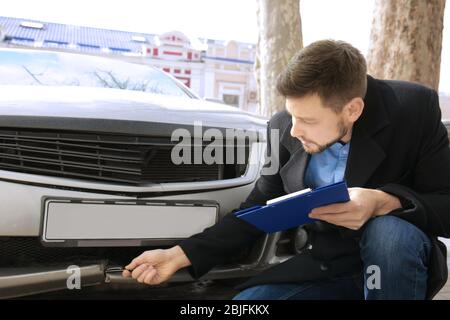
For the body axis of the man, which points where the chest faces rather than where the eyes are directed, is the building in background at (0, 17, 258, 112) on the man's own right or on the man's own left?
on the man's own right

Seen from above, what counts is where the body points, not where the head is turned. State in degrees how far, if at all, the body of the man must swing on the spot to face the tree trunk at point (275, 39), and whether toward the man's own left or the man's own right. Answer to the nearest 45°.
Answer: approximately 135° to the man's own right

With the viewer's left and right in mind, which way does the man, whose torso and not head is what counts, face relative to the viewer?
facing the viewer and to the left of the viewer

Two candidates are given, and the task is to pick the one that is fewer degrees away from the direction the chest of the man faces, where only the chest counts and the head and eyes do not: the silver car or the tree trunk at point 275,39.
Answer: the silver car

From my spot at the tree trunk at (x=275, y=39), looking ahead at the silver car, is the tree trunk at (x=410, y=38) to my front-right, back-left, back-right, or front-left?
front-left

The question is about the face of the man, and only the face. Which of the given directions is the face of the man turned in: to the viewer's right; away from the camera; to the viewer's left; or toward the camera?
to the viewer's left

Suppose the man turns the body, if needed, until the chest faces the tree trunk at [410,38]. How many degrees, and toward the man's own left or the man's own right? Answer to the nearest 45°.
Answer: approximately 135° to the man's own right

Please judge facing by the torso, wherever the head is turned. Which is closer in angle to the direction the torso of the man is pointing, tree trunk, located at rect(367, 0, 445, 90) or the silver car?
the silver car

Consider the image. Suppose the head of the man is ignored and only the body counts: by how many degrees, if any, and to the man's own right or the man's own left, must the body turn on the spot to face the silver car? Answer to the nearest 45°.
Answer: approximately 45° to the man's own right
